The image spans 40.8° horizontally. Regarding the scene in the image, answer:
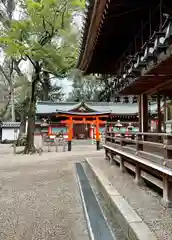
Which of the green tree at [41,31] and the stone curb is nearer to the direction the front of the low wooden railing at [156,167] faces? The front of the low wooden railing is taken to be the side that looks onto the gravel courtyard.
the stone curb

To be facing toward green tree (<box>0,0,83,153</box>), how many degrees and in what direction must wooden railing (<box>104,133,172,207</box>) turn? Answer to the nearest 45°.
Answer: approximately 90° to its right

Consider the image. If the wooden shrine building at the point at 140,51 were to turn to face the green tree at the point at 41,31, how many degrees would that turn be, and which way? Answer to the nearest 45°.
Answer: approximately 90° to its right

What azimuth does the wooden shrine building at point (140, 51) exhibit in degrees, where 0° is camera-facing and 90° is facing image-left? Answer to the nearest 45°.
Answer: approximately 45°
